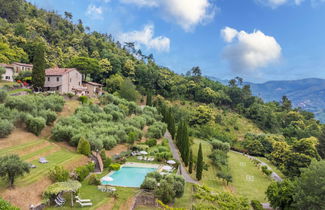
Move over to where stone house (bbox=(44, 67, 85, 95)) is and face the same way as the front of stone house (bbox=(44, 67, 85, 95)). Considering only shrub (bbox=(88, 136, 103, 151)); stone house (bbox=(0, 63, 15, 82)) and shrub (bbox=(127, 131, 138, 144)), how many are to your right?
1

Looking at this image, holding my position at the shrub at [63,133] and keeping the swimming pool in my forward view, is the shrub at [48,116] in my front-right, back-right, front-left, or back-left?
back-left

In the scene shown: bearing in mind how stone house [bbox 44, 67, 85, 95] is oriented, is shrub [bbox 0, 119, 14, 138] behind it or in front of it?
in front

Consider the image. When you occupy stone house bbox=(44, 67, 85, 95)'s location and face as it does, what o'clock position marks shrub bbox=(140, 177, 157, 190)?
The shrub is roughly at 10 o'clock from the stone house.

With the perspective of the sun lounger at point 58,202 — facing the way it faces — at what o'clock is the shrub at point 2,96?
The shrub is roughly at 8 o'clock from the sun lounger.

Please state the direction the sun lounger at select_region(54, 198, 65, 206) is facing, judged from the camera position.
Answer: facing to the right of the viewer

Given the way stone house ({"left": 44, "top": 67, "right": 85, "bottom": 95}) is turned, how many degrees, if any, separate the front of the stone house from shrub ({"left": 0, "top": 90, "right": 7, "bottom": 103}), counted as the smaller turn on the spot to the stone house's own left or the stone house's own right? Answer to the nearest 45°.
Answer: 0° — it already faces it

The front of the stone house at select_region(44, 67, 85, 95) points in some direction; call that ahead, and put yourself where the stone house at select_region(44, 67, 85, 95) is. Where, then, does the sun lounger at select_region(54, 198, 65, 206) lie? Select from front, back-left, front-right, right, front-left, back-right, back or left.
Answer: front-left

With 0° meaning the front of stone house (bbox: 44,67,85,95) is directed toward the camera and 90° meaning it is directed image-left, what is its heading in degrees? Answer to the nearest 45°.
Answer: approximately 45°

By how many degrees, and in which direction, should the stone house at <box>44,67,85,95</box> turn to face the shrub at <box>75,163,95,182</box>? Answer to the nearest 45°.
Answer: approximately 45° to its left
